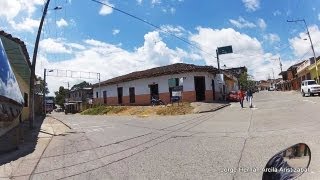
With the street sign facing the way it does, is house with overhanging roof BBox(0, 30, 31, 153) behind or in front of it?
in front

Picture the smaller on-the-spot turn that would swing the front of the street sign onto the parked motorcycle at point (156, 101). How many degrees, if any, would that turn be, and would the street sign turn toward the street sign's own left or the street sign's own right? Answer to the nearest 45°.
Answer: approximately 45° to the street sign's own right

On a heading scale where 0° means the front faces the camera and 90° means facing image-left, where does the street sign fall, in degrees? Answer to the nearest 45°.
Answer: approximately 0°

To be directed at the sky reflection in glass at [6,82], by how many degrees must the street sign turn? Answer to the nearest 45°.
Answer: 0° — it already faces it
